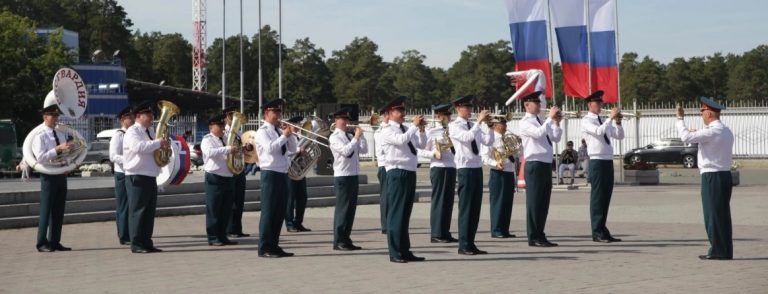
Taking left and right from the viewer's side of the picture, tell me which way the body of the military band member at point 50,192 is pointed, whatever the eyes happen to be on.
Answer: facing the viewer and to the right of the viewer

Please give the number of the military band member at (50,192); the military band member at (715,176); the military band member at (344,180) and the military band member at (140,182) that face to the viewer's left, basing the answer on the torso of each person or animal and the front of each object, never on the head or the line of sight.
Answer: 1

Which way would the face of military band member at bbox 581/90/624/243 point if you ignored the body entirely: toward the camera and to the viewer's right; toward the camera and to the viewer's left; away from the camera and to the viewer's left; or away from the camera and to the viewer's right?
toward the camera and to the viewer's right

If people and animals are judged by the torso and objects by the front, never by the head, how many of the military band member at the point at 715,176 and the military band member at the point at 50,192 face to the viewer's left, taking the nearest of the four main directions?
1

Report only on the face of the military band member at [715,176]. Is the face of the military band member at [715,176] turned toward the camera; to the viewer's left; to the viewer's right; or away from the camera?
to the viewer's left

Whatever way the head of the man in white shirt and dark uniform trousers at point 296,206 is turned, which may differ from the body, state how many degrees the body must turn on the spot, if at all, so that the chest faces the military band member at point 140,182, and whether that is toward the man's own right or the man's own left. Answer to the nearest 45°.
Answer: approximately 135° to the man's own right

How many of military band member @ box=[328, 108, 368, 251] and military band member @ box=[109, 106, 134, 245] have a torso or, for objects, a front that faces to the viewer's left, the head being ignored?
0

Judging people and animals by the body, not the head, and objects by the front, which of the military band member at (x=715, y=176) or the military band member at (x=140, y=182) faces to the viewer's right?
the military band member at (x=140, y=182)
